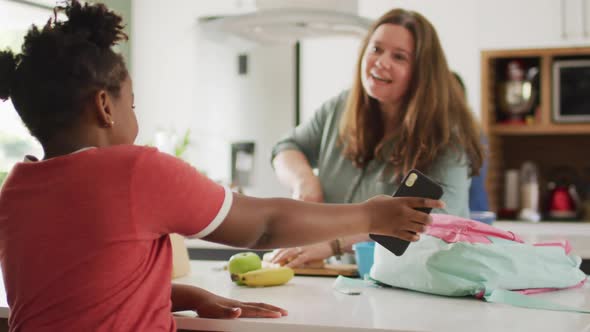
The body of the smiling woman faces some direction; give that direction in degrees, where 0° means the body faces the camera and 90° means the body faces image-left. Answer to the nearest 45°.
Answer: approximately 45°

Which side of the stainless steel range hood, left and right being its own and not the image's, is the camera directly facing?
front

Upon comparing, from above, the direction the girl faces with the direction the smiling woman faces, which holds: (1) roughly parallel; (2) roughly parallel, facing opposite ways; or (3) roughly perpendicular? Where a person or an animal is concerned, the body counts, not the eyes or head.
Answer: roughly parallel, facing opposite ways

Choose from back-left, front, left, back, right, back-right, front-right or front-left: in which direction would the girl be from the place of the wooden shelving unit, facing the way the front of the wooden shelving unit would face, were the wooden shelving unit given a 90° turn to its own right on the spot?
left

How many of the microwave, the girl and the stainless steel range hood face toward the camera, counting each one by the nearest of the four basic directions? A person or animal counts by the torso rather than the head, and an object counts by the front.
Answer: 2

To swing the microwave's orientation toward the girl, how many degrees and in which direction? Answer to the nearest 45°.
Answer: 0° — it already faces them

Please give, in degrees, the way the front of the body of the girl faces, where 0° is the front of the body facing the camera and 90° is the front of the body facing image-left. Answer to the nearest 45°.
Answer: approximately 225°

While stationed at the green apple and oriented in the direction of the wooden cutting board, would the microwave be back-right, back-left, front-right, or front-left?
front-left

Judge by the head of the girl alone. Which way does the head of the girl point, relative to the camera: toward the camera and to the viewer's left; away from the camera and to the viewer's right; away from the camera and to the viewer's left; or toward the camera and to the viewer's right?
away from the camera and to the viewer's right

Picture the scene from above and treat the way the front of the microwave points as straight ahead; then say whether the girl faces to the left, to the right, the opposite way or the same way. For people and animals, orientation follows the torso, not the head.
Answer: the opposite way

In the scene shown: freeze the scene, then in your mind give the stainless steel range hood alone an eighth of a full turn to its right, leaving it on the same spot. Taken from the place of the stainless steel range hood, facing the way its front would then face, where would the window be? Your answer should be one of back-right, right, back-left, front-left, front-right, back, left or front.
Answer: right

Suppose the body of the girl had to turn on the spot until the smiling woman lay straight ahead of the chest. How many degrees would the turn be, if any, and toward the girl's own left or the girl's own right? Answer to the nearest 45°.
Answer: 0° — they already face them
